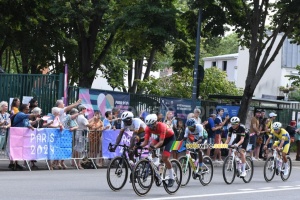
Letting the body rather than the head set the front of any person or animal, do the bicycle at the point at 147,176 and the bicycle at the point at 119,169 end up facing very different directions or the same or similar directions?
same or similar directions

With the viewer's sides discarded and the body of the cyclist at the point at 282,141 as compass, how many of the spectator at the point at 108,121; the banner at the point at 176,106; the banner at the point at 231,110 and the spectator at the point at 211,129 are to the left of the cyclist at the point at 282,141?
0

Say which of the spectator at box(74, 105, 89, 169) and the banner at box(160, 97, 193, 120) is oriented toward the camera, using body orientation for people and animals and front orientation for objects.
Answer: the banner

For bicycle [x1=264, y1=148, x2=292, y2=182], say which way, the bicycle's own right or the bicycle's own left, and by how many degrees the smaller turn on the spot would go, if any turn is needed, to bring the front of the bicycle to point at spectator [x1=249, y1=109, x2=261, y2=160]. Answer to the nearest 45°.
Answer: approximately 135° to the bicycle's own right

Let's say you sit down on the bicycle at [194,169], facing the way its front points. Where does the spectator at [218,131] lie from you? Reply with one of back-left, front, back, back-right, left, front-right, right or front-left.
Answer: back-right

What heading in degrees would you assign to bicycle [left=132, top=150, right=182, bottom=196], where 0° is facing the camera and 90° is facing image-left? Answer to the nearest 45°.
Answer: approximately 45°

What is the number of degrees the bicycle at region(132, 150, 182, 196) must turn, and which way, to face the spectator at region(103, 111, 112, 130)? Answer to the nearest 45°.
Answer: approximately 135° to its right

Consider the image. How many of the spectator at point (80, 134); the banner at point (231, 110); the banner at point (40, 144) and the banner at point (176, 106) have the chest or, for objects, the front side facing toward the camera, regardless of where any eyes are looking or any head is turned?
3

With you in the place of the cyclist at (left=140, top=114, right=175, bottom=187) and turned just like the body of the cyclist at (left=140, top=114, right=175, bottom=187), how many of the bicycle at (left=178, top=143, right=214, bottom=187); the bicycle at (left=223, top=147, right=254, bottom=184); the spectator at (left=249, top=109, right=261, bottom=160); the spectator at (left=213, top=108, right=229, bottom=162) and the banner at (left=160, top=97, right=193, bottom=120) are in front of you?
0

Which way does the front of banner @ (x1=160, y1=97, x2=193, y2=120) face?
toward the camera

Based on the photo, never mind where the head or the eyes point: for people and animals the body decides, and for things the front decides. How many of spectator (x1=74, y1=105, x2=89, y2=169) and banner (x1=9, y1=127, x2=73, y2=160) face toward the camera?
1

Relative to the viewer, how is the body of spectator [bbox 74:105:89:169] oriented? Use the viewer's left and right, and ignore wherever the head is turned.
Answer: facing to the right of the viewer

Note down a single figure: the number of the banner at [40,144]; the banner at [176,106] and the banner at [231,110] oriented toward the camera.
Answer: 3

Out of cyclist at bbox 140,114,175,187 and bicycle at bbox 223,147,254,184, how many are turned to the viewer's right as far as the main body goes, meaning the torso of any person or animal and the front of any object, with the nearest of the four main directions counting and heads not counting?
0

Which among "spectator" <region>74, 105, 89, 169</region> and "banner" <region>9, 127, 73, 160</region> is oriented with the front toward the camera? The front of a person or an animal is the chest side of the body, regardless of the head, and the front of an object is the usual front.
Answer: the banner

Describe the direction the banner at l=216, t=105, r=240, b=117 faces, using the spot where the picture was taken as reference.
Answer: facing the viewer

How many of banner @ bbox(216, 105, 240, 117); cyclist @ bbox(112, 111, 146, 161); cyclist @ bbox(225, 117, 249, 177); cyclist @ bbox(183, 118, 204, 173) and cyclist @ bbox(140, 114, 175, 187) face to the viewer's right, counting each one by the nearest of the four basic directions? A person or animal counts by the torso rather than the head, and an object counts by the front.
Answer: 0

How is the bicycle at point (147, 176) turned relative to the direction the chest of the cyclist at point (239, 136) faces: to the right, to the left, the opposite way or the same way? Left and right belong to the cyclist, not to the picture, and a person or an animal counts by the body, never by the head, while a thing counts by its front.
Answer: the same way

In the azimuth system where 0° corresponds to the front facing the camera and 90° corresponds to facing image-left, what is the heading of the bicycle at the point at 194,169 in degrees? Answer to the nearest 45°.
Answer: approximately 45°

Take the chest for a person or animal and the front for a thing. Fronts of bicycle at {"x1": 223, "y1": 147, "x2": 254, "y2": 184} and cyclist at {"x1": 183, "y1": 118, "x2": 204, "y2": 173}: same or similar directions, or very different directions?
same or similar directions

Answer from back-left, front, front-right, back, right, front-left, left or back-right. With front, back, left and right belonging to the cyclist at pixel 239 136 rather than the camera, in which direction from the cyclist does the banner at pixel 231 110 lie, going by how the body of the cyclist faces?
back-right
